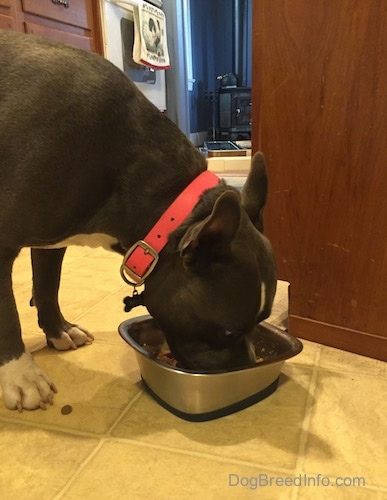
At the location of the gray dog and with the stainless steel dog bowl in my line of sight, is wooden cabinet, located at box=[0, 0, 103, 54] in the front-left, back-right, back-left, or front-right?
back-left

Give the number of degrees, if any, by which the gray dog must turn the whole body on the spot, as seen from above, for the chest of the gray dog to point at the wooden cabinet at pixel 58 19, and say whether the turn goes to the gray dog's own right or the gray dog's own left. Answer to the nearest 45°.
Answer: approximately 90° to the gray dog's own left

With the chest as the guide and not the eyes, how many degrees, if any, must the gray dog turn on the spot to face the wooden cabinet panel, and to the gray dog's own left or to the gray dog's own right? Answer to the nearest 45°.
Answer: approximately 45° to the gray dog's own left

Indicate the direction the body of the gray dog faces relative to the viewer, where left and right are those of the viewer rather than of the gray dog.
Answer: facing to the right of the viewer
